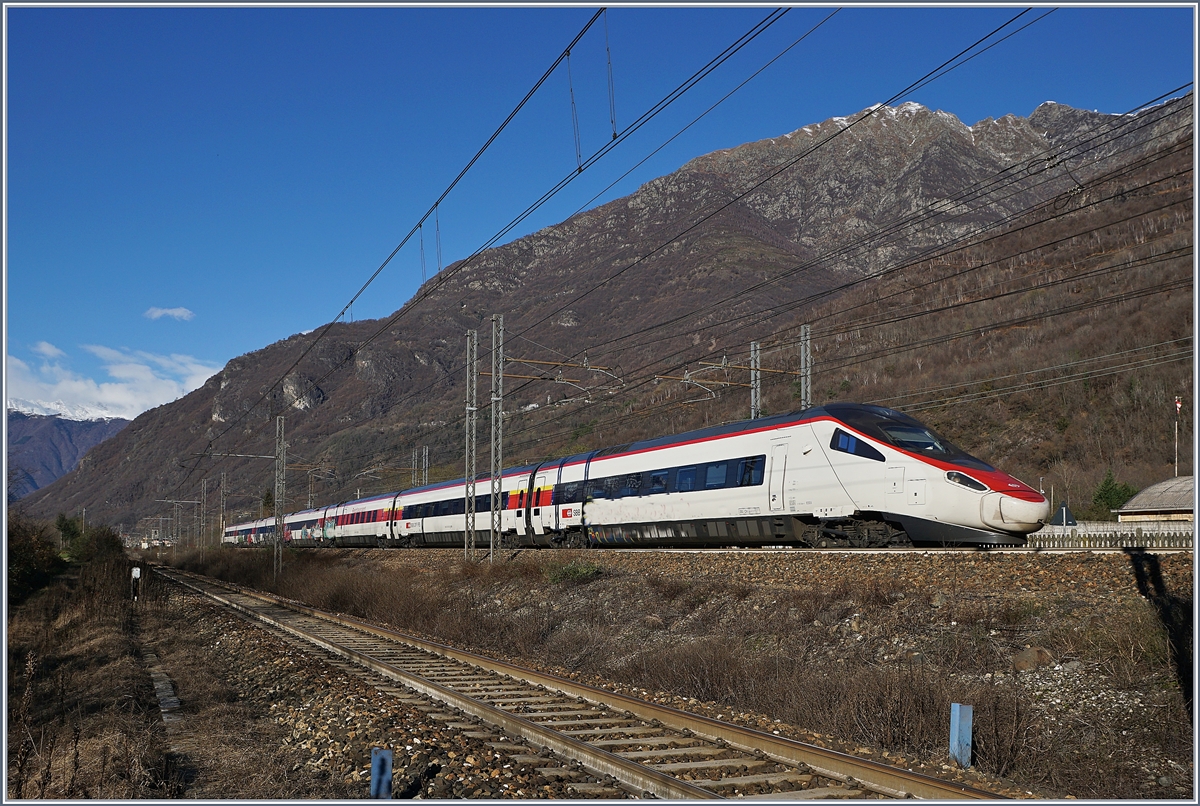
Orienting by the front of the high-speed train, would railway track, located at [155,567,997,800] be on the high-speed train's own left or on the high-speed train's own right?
on the high-speed train's own right

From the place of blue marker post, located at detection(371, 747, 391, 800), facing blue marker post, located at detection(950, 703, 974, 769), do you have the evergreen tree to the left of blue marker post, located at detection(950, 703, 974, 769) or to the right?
left

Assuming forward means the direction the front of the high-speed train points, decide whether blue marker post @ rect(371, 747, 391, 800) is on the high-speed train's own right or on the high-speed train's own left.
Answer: on the high-speed train's own right

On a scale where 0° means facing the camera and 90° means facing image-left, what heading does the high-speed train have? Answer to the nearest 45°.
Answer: approximately 315°

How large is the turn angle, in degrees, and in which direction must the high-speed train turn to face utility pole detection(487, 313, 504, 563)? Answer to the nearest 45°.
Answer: approximately 180°

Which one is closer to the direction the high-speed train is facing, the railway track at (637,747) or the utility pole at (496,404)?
the railway track

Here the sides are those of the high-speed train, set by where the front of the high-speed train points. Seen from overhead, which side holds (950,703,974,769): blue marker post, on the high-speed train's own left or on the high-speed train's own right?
on the high-speed train's own right
